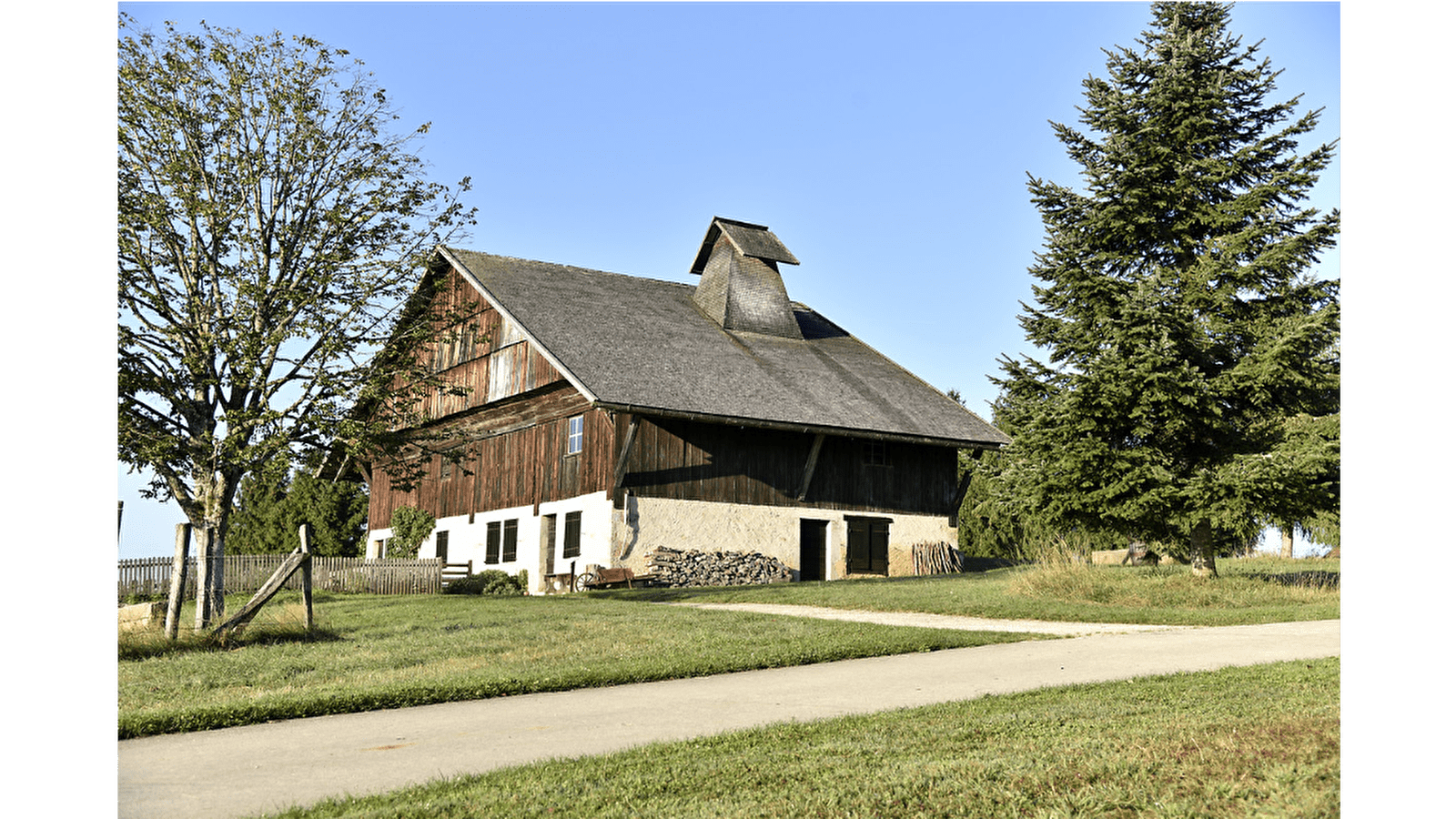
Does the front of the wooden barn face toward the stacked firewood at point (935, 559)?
no

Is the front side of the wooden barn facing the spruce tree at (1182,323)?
no

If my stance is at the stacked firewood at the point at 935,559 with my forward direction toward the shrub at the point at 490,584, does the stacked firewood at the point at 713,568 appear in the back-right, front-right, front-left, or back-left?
front-left

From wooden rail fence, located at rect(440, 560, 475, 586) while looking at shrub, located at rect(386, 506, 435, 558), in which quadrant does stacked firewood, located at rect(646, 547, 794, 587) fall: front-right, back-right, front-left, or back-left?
back-right
